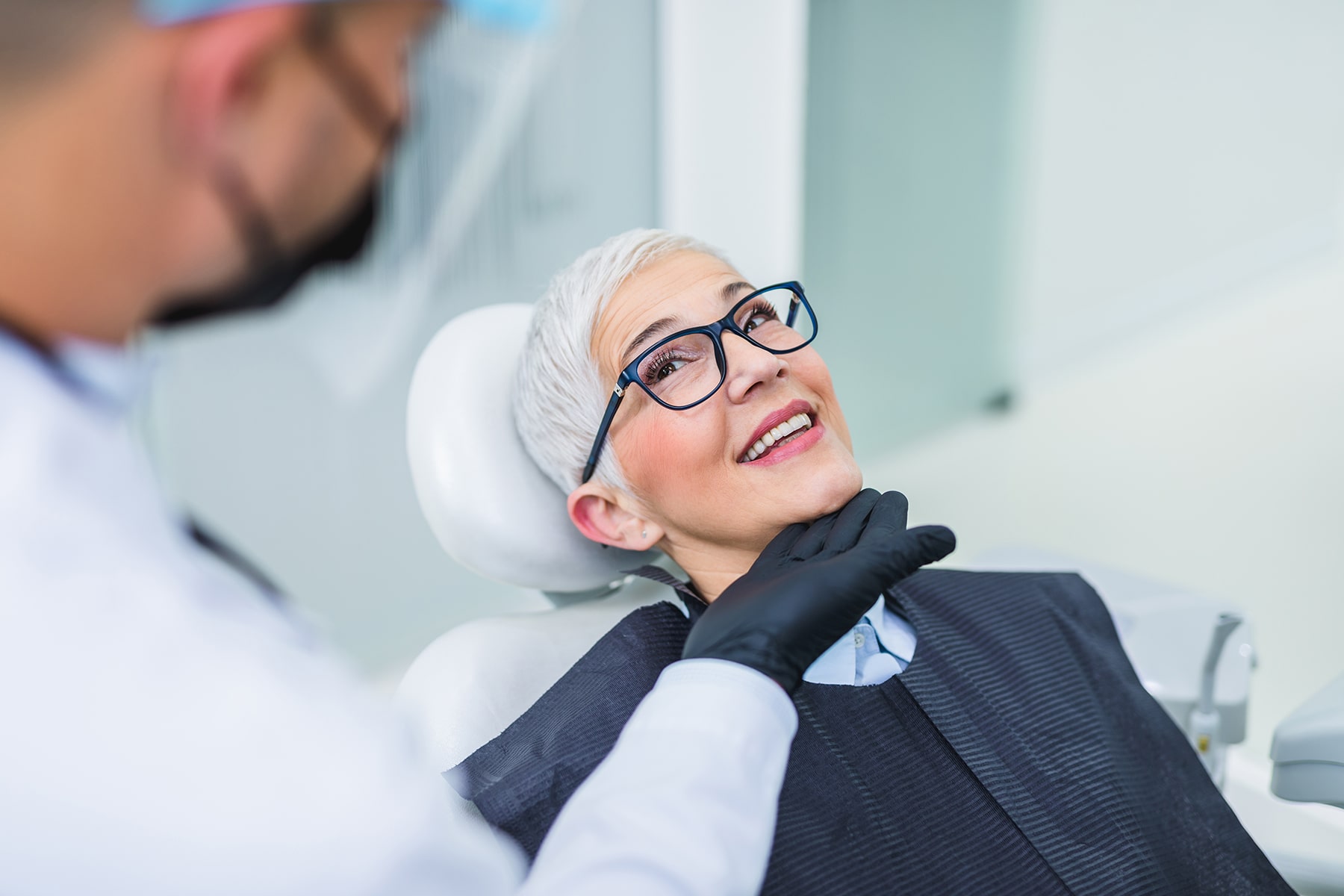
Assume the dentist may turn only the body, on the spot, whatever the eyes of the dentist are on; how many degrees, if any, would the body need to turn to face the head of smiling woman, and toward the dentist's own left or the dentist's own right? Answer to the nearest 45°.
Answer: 0° — they already face them

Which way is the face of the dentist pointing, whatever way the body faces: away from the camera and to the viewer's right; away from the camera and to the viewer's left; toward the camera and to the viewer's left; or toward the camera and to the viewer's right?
away from the camera and to the viewer's right

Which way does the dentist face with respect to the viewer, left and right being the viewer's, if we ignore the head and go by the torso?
facing away from the viewer and to the right of the viewer

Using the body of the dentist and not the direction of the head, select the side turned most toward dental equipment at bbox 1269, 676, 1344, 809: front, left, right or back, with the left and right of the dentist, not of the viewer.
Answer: front

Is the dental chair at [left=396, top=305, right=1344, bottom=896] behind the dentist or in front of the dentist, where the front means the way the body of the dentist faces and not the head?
in front

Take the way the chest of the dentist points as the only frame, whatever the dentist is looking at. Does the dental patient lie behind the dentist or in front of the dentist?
in front

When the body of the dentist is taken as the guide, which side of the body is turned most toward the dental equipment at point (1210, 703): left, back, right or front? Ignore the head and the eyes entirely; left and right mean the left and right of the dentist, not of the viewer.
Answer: front
